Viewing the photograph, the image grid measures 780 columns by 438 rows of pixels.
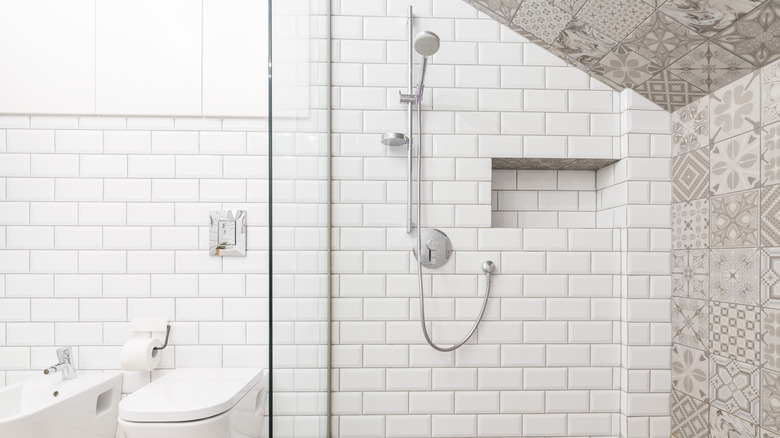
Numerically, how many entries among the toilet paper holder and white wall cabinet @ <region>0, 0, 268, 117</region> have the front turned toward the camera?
2

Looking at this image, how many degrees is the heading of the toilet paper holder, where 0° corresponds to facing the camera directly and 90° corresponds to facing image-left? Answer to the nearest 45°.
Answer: approximately 0°

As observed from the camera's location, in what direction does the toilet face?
facing the viewer and to the left of the viewer
